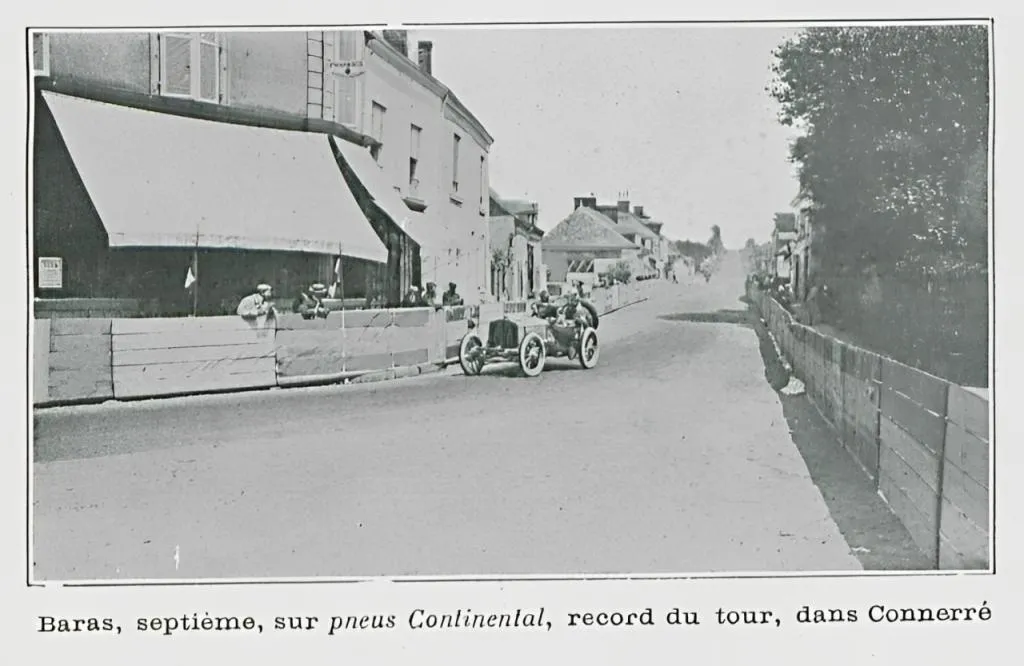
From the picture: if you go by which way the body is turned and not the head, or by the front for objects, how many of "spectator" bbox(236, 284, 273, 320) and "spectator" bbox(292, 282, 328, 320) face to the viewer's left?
0
